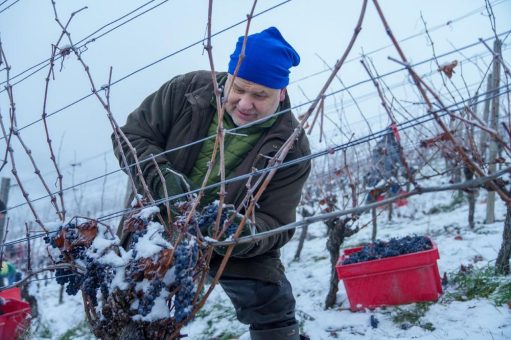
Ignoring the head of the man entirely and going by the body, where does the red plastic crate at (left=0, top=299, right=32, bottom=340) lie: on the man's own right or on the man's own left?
on the man's own right

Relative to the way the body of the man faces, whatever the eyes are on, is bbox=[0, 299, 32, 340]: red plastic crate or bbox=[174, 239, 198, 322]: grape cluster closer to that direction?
the grape cluster

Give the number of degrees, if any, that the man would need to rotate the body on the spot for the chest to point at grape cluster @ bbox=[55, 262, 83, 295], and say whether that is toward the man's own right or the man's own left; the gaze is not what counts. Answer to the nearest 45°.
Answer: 0° — they already face it

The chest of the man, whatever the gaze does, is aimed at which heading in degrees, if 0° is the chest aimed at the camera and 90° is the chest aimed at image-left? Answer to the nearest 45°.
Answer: approximately 45°

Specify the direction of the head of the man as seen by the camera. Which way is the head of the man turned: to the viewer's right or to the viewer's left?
to the viewer's left
